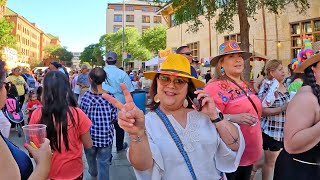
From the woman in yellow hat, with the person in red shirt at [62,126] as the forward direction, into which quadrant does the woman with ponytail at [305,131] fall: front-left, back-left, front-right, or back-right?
back-right

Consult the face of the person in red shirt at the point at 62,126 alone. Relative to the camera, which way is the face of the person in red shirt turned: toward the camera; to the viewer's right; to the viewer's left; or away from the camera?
away from the camera

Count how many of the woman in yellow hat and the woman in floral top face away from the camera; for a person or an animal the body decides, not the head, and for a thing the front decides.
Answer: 0

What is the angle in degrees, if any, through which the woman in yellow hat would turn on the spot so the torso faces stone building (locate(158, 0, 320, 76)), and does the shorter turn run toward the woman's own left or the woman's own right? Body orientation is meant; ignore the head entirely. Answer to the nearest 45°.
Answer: approximately 180°
